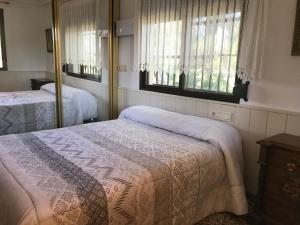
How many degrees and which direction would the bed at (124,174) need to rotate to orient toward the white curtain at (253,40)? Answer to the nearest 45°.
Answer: approximately 180°

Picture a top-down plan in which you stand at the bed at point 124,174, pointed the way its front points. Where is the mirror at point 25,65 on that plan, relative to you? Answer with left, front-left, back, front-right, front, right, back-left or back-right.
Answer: right

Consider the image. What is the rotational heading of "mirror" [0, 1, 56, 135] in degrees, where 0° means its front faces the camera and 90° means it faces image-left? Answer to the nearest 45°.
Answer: approximately 315°

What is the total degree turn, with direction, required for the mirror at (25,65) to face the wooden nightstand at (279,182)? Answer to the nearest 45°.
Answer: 0° — it already faces it

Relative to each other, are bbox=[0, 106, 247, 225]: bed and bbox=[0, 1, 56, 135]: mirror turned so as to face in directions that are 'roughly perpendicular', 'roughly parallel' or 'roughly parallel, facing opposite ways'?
roughly perpendicular

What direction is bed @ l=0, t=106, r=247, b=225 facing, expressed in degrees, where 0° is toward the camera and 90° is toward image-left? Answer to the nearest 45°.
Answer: approximately 45°
